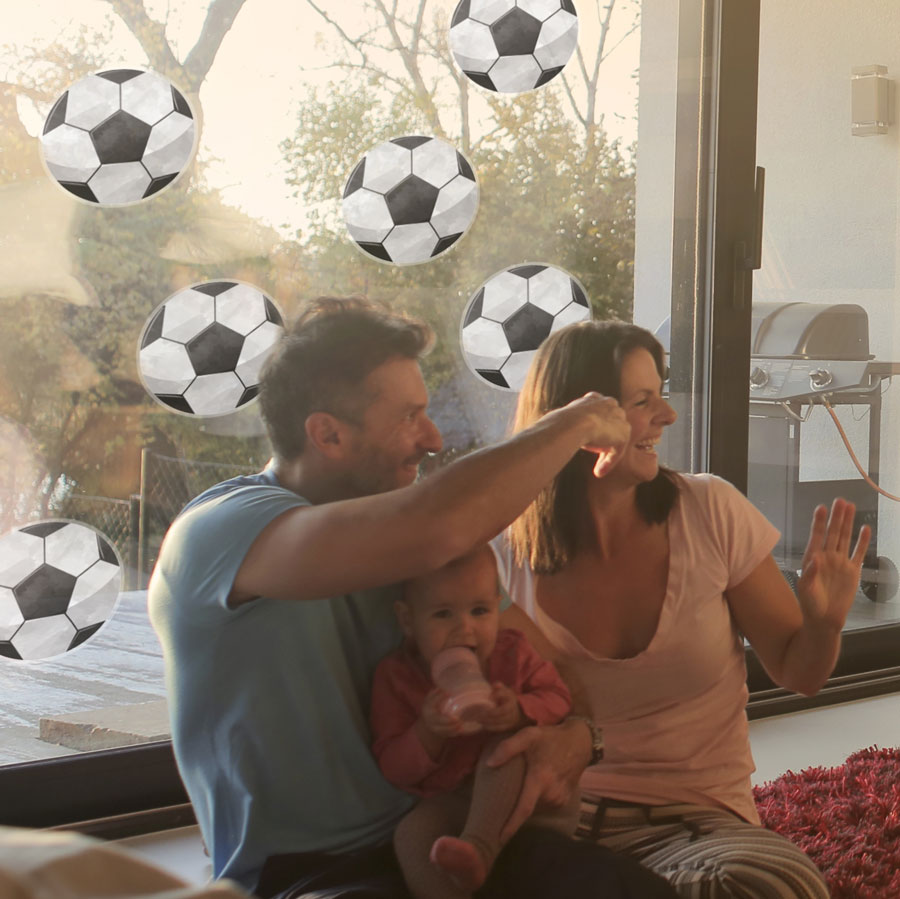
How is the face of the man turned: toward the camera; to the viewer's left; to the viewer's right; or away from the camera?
to the viewer's right

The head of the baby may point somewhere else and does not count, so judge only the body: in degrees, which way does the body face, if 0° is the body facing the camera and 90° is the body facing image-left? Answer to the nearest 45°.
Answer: approximately 0°

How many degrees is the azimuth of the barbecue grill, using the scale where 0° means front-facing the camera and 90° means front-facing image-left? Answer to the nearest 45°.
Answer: approximately 45°

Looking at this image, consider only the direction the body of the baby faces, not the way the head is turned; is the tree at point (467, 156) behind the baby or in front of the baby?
behind

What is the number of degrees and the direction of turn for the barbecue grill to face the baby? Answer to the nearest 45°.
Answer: approximately 45° to its left
